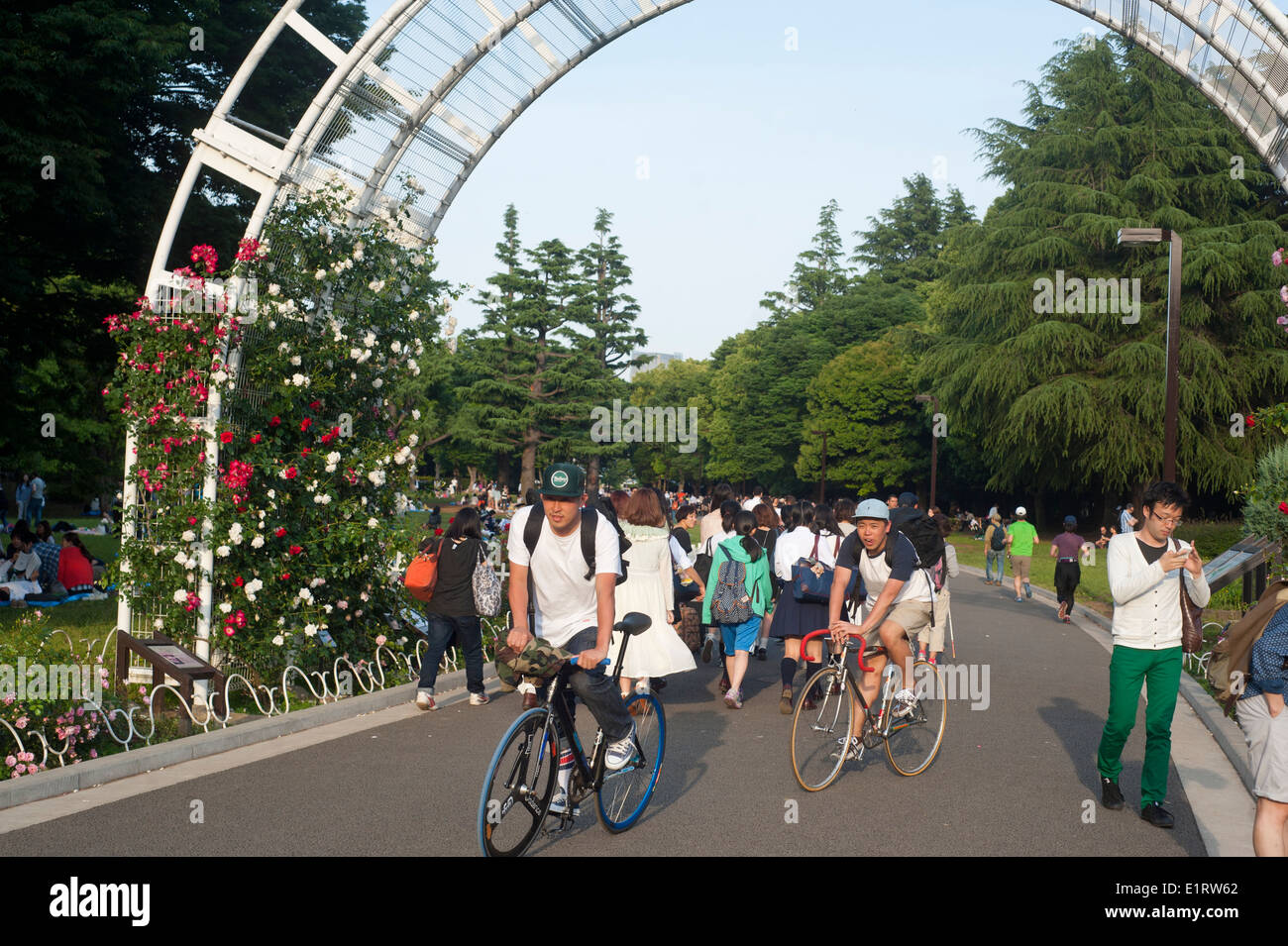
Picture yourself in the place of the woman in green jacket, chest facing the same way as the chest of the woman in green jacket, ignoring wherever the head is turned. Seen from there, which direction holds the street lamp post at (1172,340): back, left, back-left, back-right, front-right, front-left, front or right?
front-right

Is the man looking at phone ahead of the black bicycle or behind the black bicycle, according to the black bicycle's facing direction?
behind

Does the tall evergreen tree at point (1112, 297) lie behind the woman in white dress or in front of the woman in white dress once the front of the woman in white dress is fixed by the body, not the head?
in front

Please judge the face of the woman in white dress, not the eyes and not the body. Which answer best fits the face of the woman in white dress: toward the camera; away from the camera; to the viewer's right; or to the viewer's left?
away from the camera

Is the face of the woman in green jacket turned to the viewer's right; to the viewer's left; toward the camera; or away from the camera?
away from the camera

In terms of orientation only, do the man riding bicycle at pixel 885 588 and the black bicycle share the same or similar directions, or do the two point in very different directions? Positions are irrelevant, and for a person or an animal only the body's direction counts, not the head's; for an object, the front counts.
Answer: same or similar directions

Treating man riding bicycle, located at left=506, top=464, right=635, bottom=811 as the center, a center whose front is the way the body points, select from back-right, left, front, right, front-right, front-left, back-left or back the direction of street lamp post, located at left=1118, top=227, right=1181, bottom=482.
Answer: back

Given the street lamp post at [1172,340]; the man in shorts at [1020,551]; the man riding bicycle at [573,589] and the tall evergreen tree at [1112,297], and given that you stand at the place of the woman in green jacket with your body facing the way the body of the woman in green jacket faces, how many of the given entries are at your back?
1

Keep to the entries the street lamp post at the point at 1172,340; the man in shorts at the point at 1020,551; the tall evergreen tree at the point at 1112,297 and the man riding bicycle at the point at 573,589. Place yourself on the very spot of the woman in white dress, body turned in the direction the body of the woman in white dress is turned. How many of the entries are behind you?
1

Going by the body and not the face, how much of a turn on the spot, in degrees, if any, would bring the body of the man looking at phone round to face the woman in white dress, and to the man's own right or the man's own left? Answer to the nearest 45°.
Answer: approximately 180°

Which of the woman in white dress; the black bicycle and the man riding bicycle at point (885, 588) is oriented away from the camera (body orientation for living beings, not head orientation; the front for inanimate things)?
the woman in white dress

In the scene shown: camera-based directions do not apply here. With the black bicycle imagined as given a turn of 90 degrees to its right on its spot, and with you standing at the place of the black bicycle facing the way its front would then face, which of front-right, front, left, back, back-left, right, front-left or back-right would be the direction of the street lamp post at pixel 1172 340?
right

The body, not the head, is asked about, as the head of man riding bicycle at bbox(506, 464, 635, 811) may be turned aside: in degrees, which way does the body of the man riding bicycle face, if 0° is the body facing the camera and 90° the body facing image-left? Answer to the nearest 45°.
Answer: approximately 45°

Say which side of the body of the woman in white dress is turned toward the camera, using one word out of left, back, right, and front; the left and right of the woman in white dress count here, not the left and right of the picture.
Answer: back
